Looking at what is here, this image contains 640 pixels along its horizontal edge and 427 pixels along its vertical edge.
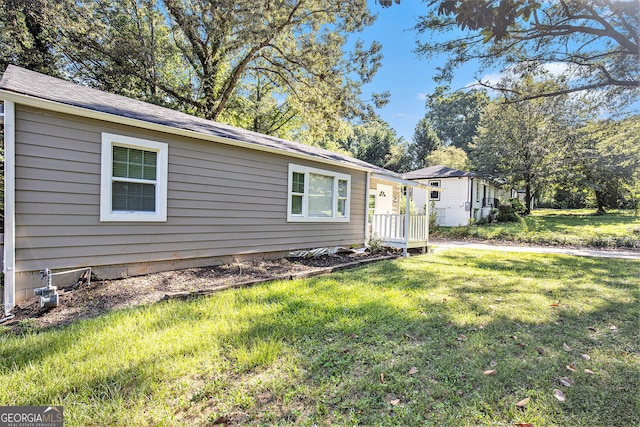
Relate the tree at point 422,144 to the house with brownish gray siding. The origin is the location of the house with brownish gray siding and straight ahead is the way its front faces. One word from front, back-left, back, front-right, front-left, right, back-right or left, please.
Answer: left

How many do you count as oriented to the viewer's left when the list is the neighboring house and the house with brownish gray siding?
0

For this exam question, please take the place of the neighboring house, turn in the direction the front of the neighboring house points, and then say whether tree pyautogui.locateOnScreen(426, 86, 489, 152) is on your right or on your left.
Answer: on your left

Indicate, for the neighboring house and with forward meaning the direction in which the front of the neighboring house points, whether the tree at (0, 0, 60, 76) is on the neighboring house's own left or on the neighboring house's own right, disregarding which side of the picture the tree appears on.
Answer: on the neighboring house's own right

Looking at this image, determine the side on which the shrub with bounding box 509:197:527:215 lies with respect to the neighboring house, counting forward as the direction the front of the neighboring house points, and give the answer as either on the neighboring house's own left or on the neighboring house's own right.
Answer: on the neighboring house's own left
